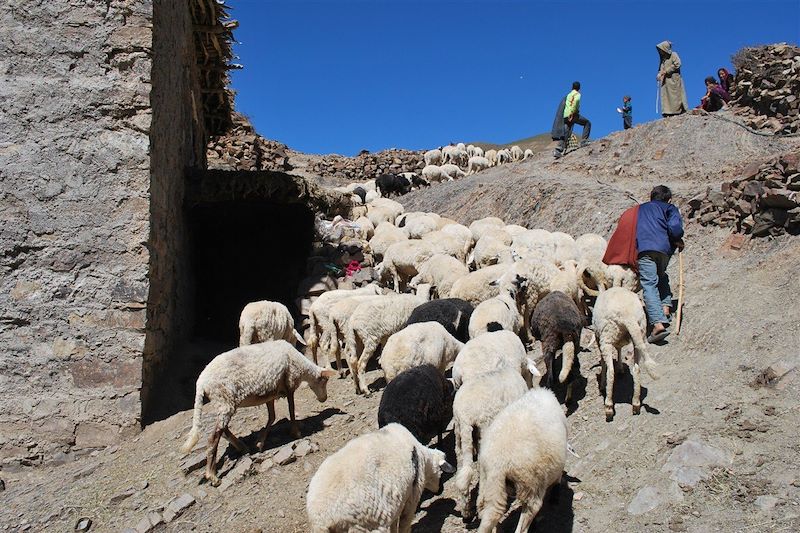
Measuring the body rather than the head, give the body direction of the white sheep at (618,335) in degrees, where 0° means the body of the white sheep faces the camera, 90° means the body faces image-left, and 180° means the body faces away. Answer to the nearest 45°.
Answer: approximately 180°

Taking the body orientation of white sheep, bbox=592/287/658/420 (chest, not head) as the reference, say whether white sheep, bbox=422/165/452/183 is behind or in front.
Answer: in front

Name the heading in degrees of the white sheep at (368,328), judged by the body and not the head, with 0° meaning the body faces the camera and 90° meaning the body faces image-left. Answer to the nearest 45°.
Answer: approximately 225°

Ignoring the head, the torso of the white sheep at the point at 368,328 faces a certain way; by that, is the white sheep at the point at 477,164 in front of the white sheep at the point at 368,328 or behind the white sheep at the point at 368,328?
in front
